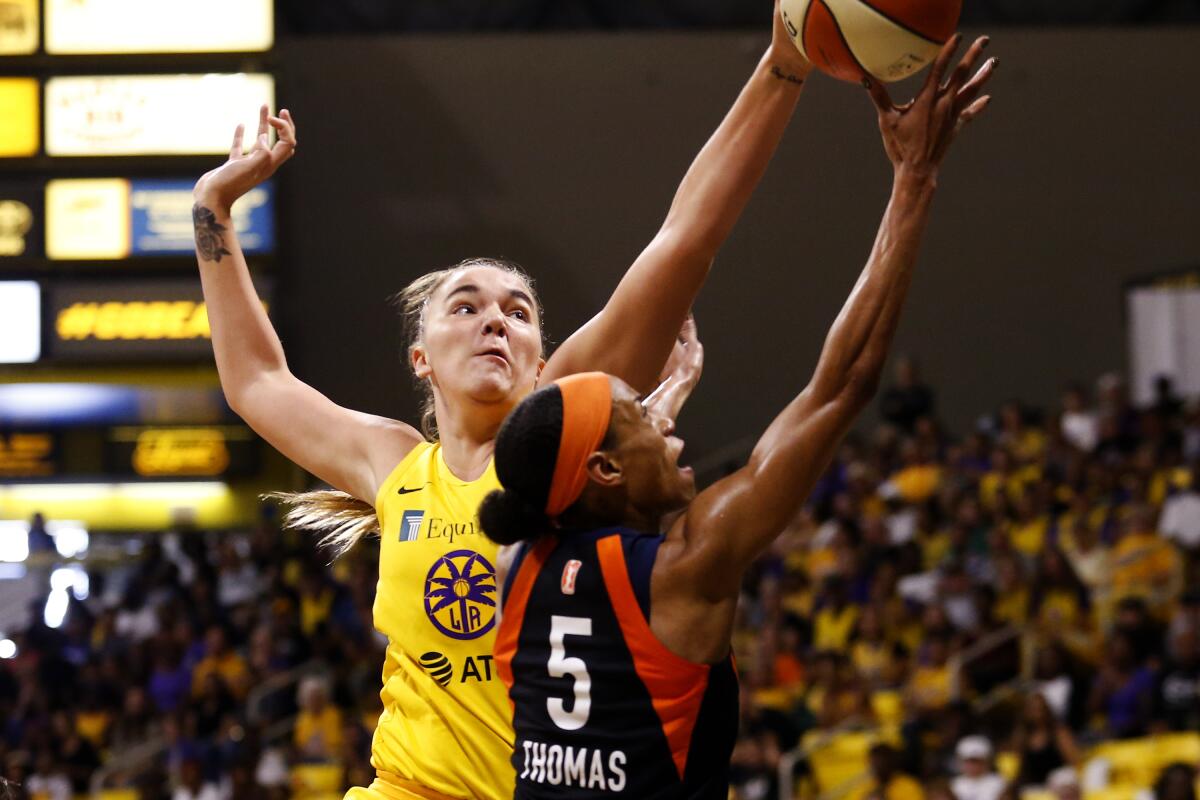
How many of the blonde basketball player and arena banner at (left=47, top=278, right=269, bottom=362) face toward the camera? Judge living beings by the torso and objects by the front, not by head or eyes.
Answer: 2

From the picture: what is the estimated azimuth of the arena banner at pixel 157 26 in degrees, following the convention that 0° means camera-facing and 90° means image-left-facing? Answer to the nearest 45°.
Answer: approximately 0°

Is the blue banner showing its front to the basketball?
yes

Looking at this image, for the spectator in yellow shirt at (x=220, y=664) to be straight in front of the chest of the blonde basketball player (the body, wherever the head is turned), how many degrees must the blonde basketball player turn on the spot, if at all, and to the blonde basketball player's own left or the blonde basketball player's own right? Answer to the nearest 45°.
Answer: approximately 180°

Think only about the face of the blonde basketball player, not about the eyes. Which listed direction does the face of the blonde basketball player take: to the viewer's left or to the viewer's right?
to the viewer's right

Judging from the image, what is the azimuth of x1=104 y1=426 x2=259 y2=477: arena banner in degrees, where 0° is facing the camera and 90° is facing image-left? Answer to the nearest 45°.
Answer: approximately 0°

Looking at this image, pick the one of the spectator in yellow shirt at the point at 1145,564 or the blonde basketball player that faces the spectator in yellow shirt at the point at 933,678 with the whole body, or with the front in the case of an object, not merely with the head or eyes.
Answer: the spectator in yellow shirt at the point at 1145,564
